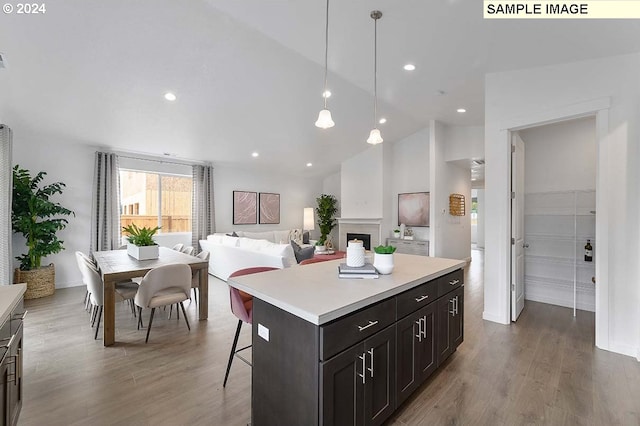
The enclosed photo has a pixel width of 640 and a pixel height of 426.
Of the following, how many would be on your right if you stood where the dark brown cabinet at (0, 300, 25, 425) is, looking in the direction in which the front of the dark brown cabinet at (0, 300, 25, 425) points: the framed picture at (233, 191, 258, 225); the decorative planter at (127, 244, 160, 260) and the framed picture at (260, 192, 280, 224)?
0

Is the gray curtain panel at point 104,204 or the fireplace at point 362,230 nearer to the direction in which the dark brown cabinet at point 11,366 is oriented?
the fireplace

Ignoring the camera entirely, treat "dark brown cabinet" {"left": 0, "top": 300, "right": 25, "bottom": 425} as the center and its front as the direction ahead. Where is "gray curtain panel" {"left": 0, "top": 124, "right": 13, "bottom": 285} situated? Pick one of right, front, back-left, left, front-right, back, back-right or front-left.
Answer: left

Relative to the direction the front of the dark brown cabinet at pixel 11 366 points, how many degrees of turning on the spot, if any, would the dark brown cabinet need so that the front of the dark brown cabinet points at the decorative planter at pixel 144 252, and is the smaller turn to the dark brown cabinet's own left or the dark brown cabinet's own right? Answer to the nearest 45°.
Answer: approximately 45° to the dark brown cabinet's own left

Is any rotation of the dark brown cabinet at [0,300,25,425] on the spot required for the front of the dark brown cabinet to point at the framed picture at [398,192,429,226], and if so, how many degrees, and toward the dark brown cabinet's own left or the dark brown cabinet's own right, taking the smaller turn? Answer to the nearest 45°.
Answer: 0° — it already faces it

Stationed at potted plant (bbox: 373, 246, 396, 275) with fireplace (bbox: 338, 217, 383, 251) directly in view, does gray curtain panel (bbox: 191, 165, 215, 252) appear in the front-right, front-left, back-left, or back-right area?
front-left

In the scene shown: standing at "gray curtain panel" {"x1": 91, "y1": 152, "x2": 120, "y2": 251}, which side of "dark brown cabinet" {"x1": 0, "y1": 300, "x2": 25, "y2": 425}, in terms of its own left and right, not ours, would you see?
left

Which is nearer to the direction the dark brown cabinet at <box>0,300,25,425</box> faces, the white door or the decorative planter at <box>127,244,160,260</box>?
the white door

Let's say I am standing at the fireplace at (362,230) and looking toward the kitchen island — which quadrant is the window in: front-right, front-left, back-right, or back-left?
front-right

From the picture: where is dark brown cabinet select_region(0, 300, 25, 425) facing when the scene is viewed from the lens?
facing to the right of the viewer

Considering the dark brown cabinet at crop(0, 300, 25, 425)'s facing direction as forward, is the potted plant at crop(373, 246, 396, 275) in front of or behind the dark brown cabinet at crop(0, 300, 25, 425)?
in front

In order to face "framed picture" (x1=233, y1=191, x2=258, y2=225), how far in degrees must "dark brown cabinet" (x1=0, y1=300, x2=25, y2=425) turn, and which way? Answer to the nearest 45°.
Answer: approximately 45° to its left

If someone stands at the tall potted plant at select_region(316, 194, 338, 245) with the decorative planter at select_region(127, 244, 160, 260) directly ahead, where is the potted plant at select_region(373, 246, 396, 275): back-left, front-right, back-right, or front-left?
front-left

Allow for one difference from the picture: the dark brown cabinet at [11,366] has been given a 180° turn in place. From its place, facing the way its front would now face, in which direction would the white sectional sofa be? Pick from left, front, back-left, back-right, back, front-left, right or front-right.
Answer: back-right

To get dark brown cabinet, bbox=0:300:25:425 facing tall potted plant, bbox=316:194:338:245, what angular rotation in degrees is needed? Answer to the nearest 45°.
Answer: approximately 45° to its left
